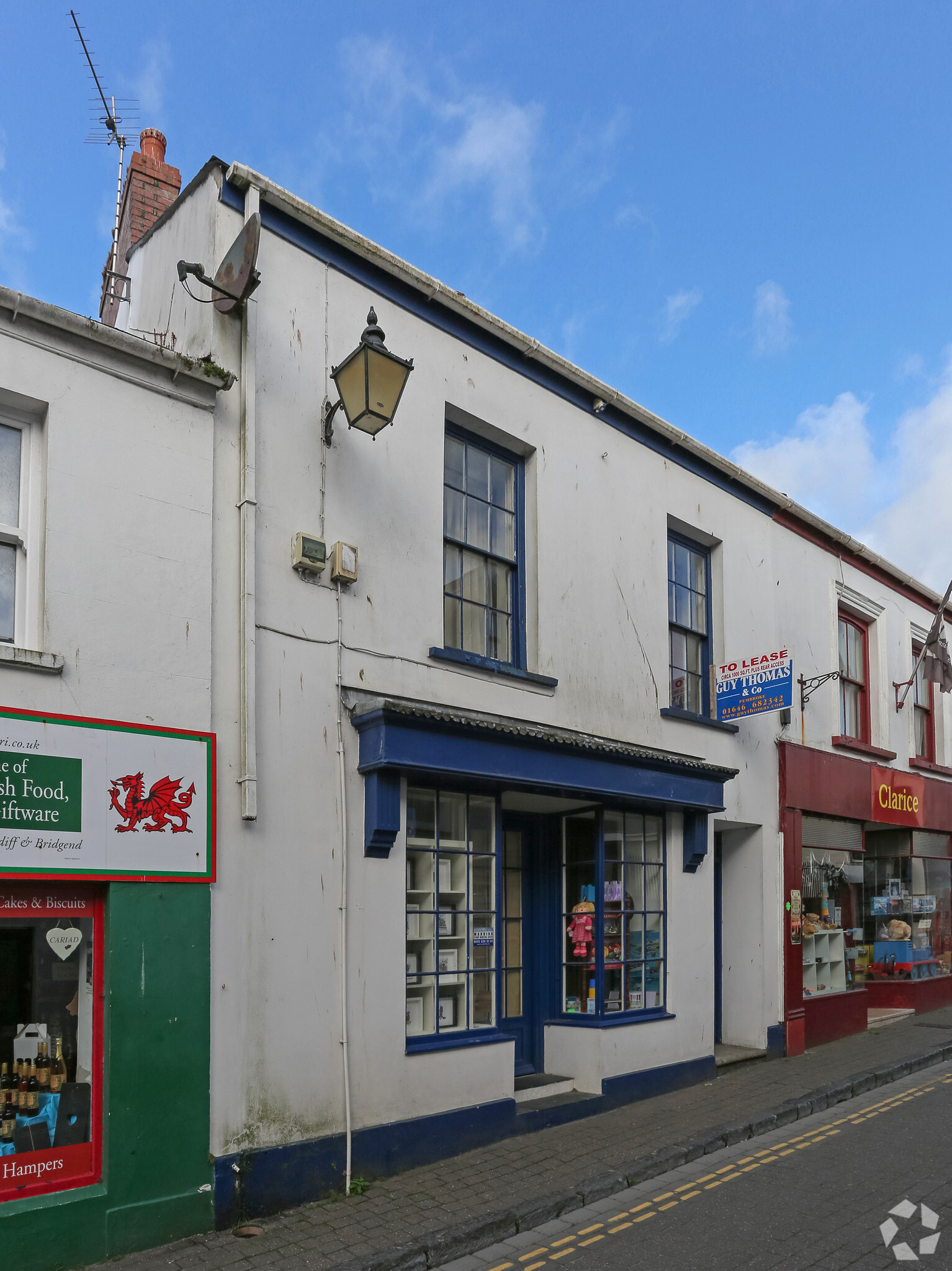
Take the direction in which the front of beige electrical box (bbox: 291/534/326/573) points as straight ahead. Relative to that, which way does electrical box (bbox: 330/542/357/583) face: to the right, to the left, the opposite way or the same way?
the same way

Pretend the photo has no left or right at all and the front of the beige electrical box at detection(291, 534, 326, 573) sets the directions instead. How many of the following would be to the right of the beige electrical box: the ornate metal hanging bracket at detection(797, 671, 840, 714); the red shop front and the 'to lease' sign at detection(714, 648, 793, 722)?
0

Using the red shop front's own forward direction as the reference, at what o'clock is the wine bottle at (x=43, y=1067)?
The wine bottle is roughly at 2 o'clock from the red shop front.

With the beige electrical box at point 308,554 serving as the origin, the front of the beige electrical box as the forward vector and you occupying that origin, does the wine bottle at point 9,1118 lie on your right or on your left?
on your right

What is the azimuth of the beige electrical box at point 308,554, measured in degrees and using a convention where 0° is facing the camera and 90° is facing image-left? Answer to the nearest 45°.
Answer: approximately 315°

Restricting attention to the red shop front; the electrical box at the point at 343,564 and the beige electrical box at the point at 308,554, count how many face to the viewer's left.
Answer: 0

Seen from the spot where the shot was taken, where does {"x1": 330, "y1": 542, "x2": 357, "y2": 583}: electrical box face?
facing the viewer and to the right of the viewer

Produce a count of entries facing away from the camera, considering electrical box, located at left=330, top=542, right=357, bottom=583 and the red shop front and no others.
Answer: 0

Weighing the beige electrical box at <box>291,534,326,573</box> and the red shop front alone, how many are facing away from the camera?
0

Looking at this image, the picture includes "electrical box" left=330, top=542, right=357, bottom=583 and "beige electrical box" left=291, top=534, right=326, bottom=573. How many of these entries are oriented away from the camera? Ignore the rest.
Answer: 0

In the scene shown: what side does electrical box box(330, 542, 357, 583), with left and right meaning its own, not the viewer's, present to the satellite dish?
right
